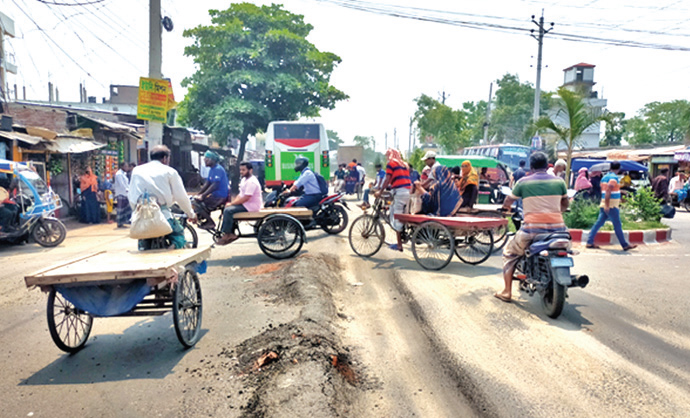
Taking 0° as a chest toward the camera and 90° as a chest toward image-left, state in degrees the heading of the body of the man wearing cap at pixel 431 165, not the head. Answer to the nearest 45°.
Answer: approximately 90°

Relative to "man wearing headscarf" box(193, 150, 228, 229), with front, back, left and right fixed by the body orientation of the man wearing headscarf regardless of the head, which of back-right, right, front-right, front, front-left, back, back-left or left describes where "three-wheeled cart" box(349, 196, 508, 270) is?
back-left

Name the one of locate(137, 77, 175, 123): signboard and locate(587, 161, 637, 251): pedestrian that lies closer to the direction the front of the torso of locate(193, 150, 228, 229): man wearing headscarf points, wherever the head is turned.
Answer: the signboard

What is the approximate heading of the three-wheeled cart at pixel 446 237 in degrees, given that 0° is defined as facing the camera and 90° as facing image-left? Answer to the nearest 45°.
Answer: approximately 135°

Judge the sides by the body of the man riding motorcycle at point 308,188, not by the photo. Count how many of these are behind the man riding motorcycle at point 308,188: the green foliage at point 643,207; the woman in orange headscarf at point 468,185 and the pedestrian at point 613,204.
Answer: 3

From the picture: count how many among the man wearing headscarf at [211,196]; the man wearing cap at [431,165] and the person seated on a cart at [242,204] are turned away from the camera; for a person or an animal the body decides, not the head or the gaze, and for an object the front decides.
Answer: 0

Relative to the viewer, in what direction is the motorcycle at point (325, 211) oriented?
to the viewer's left

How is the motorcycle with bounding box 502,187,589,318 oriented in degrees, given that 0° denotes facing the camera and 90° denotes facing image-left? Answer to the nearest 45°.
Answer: approximately 135°

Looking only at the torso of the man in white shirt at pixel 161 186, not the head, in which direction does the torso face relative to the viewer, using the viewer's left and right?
facing away from the viewer and to the right of the viewer

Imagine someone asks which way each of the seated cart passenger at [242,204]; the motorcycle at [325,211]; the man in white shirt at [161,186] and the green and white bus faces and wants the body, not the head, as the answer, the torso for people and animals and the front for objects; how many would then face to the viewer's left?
2

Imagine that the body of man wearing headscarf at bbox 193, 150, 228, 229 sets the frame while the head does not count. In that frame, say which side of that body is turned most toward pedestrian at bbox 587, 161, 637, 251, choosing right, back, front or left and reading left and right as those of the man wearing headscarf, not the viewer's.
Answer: back

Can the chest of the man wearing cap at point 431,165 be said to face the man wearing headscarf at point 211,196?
yes

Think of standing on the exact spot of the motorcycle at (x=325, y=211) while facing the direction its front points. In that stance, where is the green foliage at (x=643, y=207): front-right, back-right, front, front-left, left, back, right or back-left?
back

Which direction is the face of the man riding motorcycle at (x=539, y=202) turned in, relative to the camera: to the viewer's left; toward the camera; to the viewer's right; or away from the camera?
away from the camera

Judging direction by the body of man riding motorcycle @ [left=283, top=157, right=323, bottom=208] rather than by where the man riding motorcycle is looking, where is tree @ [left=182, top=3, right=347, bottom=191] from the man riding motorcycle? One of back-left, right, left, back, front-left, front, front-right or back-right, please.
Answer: right
